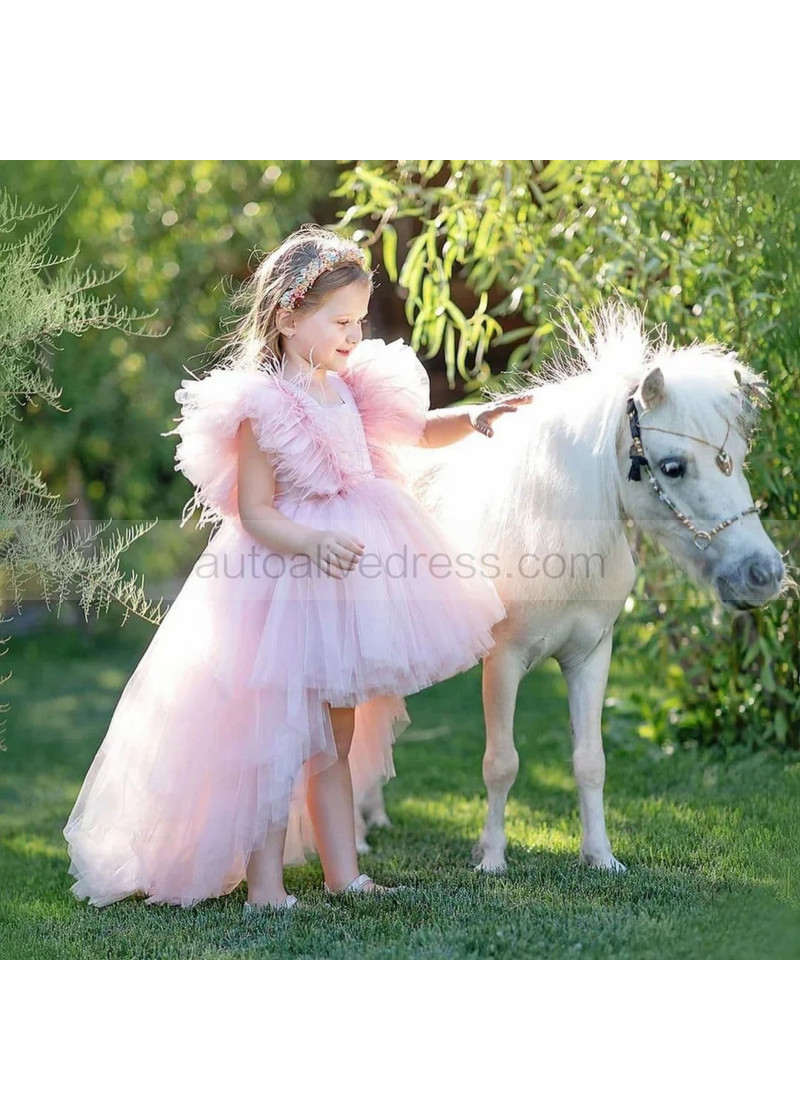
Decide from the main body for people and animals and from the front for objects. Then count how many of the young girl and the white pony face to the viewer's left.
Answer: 0

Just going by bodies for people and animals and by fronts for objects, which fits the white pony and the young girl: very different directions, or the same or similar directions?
same or similar directions

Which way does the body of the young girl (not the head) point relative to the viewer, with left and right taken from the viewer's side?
facing the viewer and to the right of the viewer
